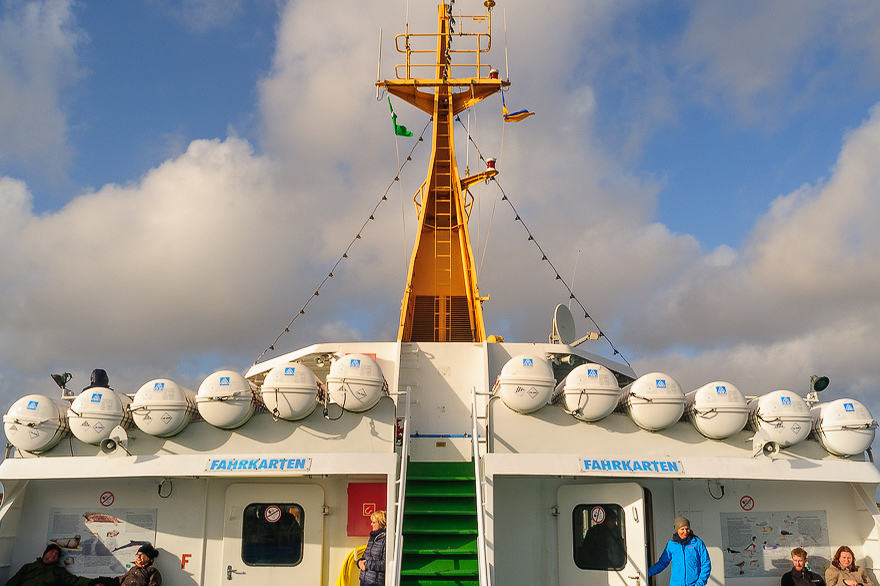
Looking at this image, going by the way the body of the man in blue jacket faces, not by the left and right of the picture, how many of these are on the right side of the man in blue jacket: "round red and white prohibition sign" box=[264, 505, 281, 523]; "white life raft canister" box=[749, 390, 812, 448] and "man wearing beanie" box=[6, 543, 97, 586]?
2

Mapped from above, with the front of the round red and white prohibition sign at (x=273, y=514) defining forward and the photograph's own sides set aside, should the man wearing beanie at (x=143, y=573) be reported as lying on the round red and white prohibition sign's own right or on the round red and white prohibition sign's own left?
on the round red and white prohibition sign's own right

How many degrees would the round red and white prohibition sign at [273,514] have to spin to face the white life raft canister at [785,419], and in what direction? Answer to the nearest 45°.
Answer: approximately 90° to its left

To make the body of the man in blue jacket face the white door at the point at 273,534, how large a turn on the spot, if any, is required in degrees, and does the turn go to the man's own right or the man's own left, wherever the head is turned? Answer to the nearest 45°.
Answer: approximately 90° to the man's own right

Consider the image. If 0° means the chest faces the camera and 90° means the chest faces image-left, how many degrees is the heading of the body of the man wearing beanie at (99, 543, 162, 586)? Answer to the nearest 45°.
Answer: approximately 45°
